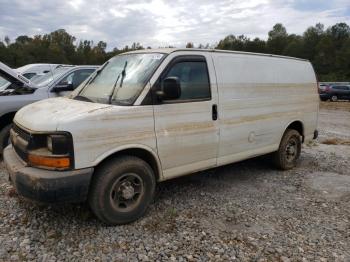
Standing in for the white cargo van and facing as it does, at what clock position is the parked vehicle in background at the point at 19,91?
The parked vehicle in background is roughly at 3 o'clock from the white cargo van.

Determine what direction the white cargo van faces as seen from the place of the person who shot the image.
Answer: facing the viewer and to the left of the viewer

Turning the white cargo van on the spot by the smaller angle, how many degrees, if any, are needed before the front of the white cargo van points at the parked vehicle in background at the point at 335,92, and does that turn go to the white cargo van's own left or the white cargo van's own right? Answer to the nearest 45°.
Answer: approximately 180°
